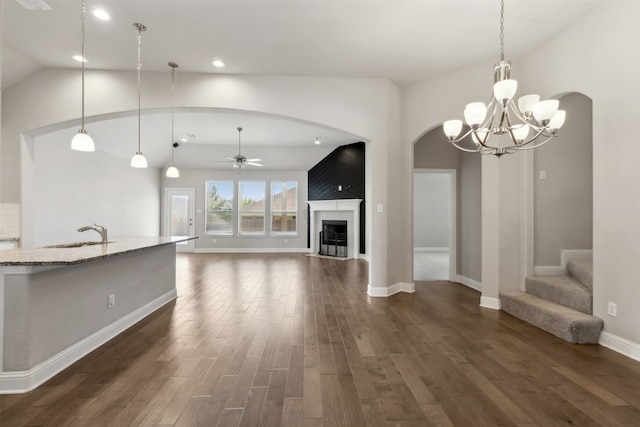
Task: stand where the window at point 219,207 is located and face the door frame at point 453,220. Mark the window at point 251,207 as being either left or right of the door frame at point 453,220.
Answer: left

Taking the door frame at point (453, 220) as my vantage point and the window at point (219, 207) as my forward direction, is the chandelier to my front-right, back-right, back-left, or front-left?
back-left

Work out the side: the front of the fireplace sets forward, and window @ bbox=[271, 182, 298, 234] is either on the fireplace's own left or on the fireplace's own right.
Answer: on the fireplace's own right

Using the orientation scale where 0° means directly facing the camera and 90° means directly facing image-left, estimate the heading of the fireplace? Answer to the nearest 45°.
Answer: approximately 45°

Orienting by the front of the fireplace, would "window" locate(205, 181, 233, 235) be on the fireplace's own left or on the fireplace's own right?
on the fireplace's own right

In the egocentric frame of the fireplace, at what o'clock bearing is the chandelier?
The chandelier is roughly at 10 o'clock from the fireplace.

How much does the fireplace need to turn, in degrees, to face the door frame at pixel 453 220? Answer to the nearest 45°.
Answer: approximately 90° to its left

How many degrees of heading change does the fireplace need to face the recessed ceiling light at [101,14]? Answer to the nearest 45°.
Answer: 0° — it already faces it
